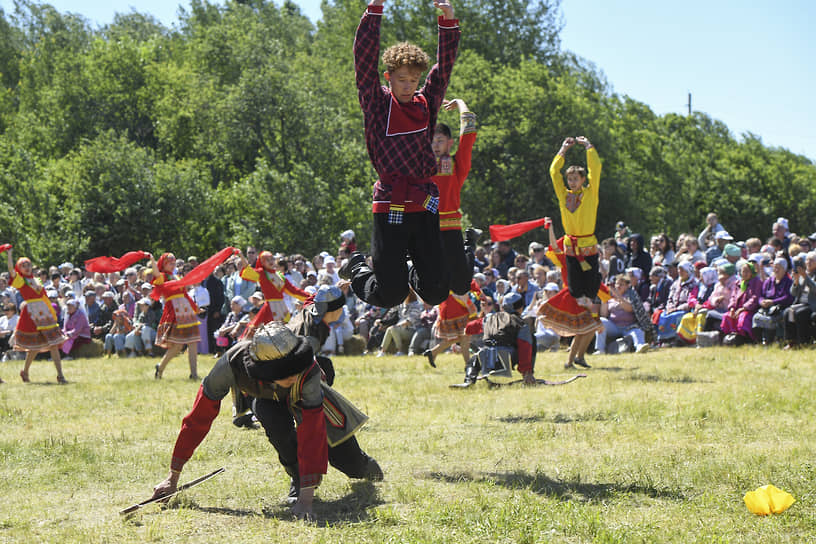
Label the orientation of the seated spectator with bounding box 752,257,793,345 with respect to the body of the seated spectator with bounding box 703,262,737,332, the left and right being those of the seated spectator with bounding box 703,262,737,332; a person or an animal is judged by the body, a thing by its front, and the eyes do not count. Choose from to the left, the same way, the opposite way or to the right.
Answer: the same way

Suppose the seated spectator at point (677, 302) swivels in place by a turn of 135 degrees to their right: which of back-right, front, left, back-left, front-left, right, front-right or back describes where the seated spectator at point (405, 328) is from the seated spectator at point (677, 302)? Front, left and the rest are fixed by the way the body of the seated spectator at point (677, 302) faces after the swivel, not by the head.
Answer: left

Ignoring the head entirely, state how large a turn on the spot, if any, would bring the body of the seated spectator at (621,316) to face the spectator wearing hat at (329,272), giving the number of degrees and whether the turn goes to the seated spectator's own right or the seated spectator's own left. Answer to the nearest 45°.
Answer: approximately 90° to the seated spectator's own right

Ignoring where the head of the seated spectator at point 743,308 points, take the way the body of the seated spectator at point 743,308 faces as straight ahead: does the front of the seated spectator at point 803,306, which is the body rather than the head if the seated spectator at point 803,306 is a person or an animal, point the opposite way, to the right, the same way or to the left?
the same way

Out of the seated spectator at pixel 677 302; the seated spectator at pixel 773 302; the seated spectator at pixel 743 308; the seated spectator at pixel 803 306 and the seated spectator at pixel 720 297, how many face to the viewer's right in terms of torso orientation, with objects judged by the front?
0

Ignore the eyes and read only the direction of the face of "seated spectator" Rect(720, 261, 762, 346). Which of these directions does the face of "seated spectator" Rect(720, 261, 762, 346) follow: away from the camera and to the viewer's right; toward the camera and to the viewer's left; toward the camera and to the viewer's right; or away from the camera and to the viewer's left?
toward the camera and to the viewer's left

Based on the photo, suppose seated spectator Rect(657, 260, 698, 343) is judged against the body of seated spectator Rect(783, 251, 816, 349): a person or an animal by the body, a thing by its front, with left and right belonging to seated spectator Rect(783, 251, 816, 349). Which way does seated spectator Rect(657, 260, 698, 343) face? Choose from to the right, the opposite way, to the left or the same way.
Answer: the same way

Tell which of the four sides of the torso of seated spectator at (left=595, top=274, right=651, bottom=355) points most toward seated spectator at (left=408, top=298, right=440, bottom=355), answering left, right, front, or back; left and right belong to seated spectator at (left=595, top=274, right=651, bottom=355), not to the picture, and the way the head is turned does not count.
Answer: right

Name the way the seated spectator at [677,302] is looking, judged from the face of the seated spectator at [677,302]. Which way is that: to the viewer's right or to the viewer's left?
to the viewer's left

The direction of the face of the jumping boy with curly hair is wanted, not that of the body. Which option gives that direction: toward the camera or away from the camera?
toward the camera

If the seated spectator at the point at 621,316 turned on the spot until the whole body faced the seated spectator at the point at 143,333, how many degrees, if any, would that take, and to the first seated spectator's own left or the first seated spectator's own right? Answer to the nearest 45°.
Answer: approximately 90° to the first seated spectator's own right

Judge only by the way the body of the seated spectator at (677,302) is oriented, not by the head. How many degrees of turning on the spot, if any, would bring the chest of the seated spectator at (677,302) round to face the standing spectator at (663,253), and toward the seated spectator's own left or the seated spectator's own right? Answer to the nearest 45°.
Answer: approximately 135° to the seated spectator's own right

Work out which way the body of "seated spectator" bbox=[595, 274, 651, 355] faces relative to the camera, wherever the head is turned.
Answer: toward the camera

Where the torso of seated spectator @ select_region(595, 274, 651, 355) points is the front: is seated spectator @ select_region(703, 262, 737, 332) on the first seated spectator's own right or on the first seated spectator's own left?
on the first seated spectator's own left

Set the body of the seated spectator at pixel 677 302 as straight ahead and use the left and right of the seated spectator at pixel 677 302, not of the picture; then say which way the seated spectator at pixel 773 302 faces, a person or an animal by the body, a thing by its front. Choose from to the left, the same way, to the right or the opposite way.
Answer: the same way

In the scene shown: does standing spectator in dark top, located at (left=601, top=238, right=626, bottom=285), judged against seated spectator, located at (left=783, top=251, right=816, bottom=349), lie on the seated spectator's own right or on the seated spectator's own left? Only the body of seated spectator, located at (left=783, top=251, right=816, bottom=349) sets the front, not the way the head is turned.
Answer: on the seated spectator's own right
